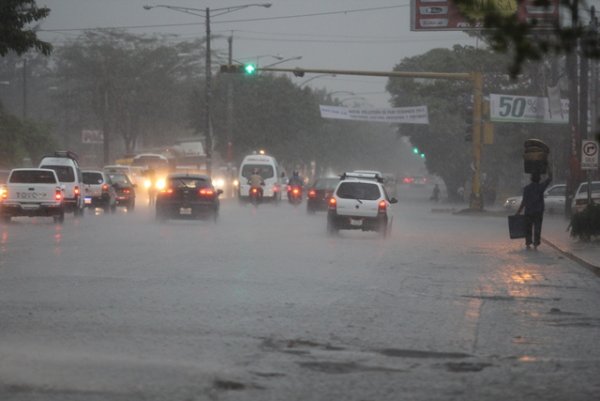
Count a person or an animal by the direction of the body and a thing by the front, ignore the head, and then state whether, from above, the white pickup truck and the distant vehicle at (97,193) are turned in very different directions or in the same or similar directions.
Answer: same or similar directions

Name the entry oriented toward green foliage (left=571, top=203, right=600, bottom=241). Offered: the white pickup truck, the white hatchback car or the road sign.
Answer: the road sign

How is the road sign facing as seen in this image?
toward the camera

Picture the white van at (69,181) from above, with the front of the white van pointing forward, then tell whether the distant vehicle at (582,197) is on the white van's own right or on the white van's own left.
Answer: on the white van's own right

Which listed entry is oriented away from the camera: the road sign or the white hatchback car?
the white hatchback car

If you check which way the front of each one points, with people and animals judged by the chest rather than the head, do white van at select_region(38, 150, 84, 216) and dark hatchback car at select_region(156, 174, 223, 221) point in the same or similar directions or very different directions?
same or similar directions

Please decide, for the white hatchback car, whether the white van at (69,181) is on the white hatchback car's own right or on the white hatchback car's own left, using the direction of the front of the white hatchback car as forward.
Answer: on the white hatchback car's own left

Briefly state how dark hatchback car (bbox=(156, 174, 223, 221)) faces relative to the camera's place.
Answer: facing away from the viewer

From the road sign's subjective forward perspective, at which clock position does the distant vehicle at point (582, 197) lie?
The distant vehicle is roughly at 6 o'clock from the road sign.

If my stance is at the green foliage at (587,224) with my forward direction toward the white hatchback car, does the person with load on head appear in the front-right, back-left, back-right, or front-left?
front-left

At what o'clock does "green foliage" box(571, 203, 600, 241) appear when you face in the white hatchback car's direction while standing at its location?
The green foliage is roughly at 4 o'clock from the white hatchback car.

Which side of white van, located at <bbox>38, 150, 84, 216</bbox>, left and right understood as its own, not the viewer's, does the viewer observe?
back

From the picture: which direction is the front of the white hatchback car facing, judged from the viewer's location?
facing away from the viewer
